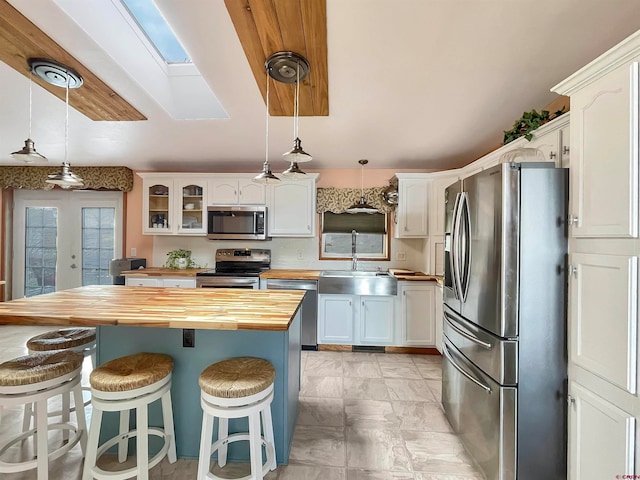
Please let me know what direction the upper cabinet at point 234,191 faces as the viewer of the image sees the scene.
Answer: facing the viewer

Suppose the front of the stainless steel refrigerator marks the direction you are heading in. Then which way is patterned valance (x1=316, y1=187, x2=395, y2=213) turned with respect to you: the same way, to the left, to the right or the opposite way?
to the left

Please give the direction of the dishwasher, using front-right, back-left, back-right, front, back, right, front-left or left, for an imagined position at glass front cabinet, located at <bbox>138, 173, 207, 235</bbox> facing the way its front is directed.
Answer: front-left

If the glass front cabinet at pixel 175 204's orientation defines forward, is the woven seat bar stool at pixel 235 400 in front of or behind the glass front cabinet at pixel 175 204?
in front

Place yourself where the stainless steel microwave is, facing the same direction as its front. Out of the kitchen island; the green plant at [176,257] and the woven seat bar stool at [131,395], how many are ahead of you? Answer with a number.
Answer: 2

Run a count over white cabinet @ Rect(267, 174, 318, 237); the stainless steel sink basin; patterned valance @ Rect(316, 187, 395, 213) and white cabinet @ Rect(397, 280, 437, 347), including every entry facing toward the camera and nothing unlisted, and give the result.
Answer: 4

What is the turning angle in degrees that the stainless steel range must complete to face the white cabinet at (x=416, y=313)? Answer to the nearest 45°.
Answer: approximately 45° to its left

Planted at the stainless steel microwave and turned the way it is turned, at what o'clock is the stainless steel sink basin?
The stainless steel sink basin is roughly at 10 o'clock from the stainless steel microwave.

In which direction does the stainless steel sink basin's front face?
toward the camera

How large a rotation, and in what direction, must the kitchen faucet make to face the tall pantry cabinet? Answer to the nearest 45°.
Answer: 0° — it already faces it

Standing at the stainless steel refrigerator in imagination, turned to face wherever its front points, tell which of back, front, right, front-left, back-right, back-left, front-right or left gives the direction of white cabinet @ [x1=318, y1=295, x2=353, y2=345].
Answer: right

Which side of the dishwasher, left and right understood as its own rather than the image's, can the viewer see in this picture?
front

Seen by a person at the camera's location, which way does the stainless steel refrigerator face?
facing the viewer and to the left of the viewer

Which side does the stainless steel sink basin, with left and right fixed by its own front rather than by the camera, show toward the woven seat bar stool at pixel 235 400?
front

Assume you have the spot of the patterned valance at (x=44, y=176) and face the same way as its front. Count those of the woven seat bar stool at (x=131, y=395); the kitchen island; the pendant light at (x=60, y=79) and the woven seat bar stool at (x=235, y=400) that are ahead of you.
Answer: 4

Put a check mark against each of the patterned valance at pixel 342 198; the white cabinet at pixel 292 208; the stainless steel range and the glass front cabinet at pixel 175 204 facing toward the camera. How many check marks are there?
4

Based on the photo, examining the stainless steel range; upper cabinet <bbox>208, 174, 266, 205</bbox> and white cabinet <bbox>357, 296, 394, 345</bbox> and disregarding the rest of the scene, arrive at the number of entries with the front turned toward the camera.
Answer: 3

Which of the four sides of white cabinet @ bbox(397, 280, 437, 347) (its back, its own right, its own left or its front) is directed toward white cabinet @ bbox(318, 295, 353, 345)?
right

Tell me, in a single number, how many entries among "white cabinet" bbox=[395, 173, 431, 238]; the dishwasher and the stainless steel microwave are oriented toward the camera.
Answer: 3
